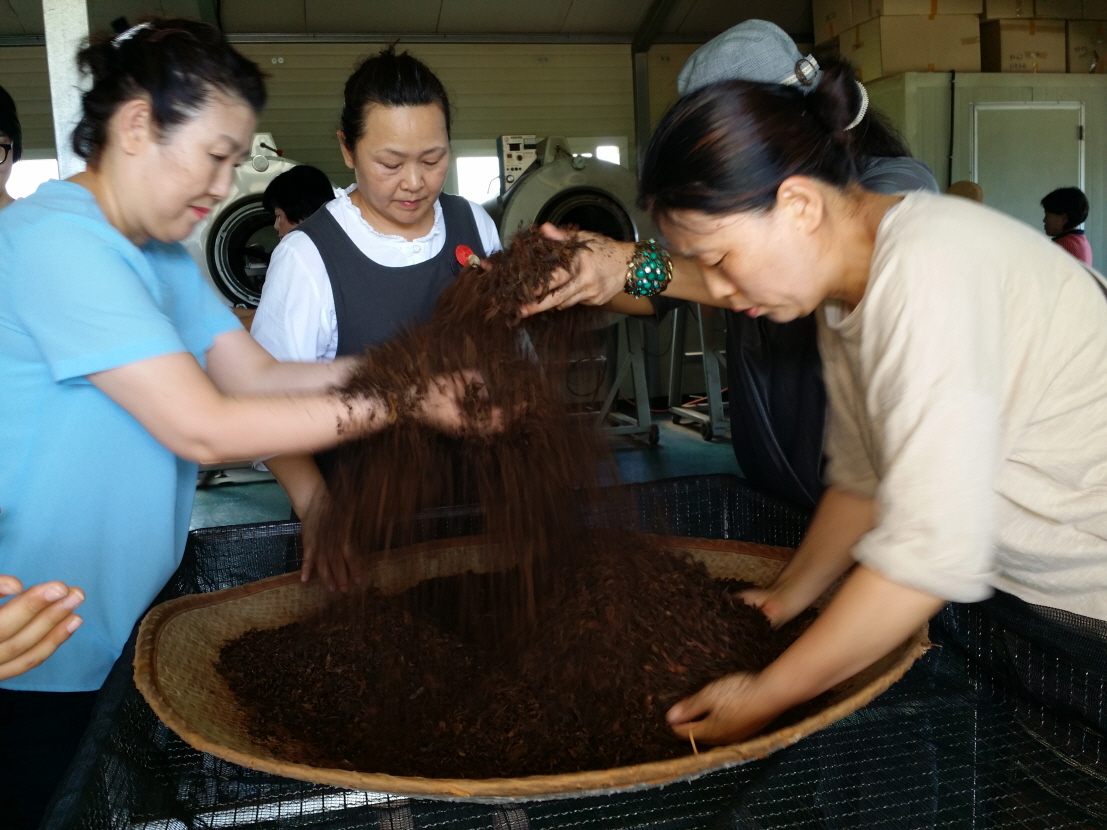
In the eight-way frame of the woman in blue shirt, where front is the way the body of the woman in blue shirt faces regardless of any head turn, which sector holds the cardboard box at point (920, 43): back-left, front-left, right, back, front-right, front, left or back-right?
front-left

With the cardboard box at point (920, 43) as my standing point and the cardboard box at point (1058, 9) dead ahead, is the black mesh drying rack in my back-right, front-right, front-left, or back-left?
back-right

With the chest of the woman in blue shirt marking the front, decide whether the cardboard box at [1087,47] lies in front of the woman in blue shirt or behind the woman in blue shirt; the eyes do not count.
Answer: in front

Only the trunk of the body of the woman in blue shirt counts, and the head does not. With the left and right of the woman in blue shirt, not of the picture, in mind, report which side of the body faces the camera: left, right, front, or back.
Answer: right

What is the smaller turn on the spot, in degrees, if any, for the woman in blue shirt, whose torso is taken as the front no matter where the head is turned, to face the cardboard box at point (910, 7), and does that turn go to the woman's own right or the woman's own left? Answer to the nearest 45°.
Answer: approximately 45° to the woman's own left

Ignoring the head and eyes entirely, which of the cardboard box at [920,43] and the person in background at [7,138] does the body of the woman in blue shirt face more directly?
the cardboard box

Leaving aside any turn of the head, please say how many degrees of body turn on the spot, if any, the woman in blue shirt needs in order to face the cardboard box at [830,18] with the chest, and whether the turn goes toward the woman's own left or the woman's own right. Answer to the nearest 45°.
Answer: approximately 45° to the woman's own left

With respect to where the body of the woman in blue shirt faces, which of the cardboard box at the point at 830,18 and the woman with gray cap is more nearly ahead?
the woman with gray cap

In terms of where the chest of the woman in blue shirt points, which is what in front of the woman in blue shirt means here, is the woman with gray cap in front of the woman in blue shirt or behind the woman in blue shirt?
in front

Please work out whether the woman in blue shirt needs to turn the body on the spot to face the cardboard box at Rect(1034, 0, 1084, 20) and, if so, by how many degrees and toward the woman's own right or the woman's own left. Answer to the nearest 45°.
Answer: approximately 45° to the woman's own left
